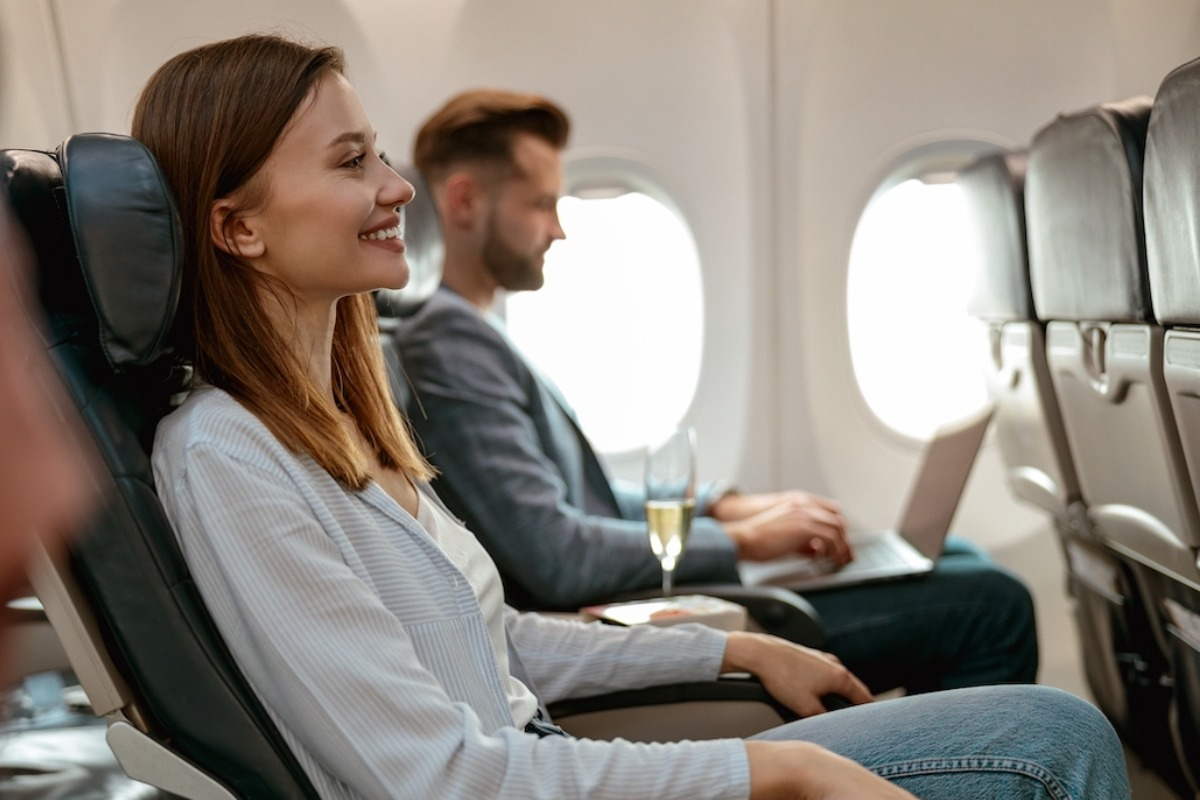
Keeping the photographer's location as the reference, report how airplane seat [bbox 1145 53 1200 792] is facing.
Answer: facing away from the viewer and to the right of the viewer

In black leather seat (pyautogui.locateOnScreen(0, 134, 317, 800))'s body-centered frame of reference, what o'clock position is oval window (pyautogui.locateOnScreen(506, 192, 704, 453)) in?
The oval window is roughly at 10 o'clock from the black leather seat.

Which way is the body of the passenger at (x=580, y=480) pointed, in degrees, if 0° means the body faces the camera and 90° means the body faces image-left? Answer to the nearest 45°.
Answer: approximately 270°

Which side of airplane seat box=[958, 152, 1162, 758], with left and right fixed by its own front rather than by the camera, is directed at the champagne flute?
back

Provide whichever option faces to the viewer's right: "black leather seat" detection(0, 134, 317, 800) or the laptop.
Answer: the black leather seat

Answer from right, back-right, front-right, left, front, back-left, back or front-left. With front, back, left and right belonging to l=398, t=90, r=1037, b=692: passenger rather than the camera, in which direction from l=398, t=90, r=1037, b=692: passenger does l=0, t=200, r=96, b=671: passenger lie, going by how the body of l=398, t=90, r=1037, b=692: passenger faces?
right

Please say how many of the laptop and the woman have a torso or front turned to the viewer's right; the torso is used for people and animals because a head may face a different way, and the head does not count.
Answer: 1

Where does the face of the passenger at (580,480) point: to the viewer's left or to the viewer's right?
to the viewer's right

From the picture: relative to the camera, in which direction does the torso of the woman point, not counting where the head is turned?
to the viewer's right

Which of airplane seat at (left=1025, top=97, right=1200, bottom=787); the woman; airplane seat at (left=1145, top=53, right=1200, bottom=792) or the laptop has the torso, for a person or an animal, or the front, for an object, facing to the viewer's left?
the laptop

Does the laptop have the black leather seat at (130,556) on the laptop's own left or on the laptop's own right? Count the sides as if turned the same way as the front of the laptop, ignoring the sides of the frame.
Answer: on the laptop's own left

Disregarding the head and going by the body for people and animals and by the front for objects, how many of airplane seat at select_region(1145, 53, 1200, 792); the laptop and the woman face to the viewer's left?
1

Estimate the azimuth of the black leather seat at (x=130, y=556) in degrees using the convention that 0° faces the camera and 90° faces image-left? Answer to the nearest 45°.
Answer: approximately 270°

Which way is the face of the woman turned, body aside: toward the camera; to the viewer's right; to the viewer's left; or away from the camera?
to the viewer's right

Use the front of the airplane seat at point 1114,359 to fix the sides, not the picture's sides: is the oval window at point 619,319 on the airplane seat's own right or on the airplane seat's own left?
on the airplane seat's own left

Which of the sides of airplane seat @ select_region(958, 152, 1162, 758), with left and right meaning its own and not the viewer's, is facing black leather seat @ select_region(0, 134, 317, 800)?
back

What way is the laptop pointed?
to the viewer's left

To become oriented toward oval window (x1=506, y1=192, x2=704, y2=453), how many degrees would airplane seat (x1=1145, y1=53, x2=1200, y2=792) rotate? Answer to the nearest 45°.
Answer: approximately 90° to its left
